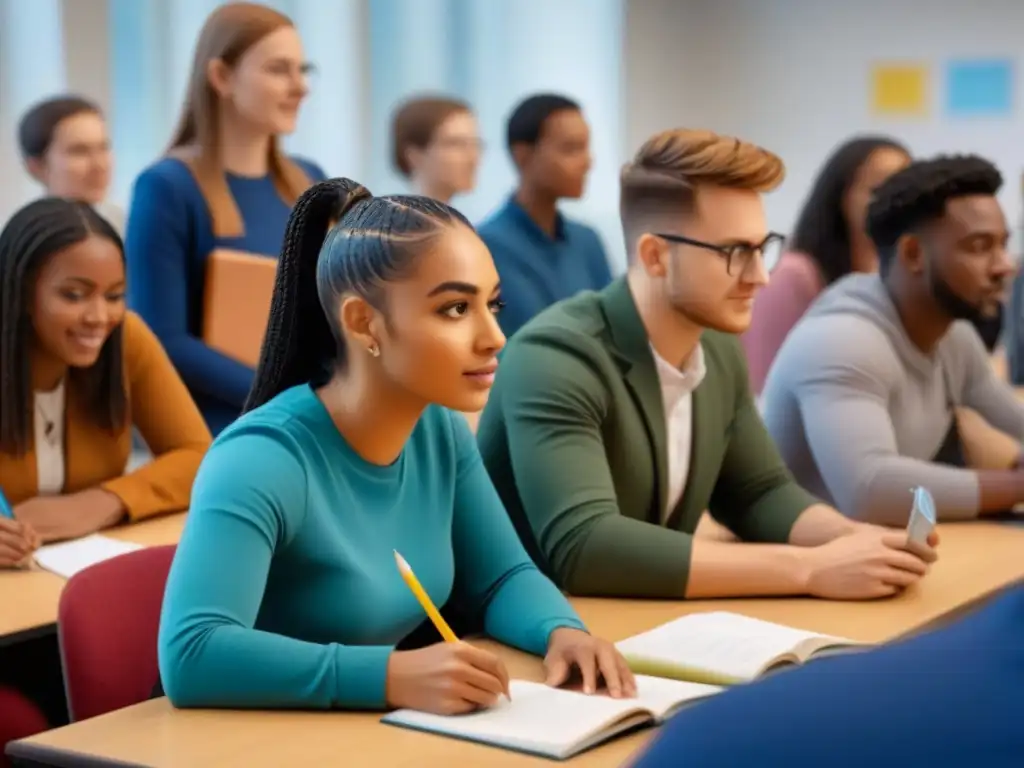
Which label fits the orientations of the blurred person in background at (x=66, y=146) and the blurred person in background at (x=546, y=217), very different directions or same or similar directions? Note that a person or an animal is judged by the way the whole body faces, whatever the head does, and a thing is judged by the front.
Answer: same or similar directions

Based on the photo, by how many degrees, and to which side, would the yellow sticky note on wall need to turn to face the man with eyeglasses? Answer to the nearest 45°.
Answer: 0° — it already faces them

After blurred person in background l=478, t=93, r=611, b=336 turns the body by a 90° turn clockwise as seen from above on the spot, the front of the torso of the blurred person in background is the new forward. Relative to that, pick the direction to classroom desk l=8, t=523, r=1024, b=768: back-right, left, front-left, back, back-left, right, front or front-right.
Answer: front-left

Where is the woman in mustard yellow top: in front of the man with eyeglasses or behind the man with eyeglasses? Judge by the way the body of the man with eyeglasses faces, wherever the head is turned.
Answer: behind

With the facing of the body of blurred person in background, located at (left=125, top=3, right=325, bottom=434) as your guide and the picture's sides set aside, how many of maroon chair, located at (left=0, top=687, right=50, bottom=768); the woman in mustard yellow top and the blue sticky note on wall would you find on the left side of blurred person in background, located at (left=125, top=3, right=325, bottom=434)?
1

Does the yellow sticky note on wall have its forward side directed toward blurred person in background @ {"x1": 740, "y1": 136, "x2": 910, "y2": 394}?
yes

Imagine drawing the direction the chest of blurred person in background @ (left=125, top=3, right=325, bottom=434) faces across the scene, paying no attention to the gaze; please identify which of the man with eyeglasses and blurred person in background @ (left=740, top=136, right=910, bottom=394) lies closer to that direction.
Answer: the man with eyeglasses

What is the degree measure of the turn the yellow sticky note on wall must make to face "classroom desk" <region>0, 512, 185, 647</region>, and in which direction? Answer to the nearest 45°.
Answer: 0° — it already faces it

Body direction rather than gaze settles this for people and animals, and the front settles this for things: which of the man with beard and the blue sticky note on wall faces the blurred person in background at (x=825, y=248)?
the blue sticky note on wall

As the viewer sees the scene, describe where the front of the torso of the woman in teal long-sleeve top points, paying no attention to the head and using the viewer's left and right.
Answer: facing the viewer and to the right of the viewer

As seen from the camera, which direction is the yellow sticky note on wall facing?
toward the camera

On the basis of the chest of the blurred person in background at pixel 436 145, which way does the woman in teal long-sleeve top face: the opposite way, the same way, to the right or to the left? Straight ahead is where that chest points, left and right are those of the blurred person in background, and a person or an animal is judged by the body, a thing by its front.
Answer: the same way

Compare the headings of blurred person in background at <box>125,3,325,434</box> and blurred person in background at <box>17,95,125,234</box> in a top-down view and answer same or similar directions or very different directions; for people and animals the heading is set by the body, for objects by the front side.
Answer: same or similar directions

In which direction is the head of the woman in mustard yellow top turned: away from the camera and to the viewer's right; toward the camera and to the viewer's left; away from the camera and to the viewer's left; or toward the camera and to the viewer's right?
toward the camera and to the viewer's right

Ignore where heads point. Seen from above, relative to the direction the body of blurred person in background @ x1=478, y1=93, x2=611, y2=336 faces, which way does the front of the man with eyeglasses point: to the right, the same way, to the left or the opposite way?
the same way

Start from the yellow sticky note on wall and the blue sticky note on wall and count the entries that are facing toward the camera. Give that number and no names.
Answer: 2

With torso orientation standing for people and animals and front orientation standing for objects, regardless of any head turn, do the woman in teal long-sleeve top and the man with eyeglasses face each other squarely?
no
